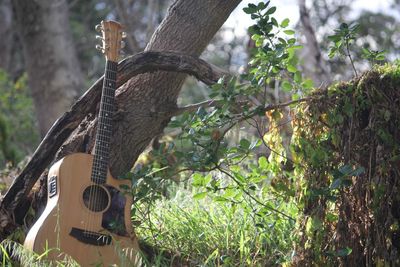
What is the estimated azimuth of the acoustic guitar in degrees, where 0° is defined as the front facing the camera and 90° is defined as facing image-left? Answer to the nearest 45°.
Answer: approximately 315°

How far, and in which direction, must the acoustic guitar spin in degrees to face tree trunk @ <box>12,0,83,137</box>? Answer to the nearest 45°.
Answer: approximately 135° to its left

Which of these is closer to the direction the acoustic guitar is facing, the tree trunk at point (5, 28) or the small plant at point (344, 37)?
the small plant

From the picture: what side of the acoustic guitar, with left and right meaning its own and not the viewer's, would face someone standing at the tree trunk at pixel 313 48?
left

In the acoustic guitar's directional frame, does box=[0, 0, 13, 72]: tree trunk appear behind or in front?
behind
